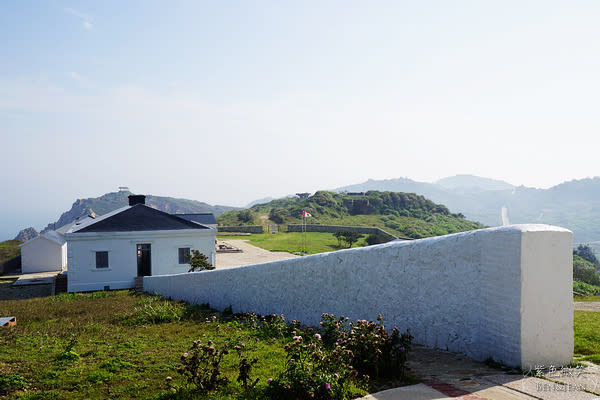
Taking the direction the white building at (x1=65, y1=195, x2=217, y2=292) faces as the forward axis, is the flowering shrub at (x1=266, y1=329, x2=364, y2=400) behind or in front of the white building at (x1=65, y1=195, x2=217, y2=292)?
in front

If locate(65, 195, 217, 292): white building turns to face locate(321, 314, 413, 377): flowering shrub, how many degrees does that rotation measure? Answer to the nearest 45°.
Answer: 0° — it already faces it

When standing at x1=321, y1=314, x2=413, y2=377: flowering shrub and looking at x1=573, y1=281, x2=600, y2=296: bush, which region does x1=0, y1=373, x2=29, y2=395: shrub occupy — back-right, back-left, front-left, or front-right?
back-left

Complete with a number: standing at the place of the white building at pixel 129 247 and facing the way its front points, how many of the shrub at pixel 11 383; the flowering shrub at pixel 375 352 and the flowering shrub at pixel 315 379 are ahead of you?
3

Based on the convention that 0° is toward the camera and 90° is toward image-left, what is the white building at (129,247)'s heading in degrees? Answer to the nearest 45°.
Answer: approximately 0°

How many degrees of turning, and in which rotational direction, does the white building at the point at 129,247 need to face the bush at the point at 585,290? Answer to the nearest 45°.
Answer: approximately 90° to its left

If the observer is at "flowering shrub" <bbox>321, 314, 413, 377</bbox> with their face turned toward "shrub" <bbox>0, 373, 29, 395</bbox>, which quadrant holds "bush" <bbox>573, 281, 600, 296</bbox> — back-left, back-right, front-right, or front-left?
back-right

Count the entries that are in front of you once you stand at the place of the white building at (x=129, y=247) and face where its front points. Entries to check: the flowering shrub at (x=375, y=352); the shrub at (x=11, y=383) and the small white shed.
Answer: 2

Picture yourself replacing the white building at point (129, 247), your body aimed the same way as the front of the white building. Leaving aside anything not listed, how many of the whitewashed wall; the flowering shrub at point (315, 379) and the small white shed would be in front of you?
2

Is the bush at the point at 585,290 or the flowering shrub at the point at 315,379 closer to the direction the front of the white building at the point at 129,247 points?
the flowering shrub

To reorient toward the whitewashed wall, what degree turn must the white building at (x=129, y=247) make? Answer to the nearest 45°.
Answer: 0° — it already faces it

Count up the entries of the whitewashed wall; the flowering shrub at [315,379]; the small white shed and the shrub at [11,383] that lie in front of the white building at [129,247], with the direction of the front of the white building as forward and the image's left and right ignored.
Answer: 3

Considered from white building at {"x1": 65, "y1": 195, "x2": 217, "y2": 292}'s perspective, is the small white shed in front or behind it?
behind

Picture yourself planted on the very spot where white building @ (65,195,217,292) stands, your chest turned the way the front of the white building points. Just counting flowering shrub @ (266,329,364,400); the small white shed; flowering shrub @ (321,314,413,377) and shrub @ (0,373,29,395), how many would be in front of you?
3
